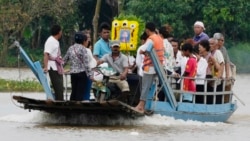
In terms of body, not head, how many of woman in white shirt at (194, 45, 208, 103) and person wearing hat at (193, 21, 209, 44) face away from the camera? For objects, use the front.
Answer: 0

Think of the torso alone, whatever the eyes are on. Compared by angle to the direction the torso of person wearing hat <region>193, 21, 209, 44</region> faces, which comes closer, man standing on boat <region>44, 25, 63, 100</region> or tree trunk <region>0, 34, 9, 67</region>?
the man standing on boat

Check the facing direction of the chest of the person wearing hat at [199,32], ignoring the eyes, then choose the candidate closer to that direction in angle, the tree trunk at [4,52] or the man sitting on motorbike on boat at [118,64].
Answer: the man sitting on motorbike on boat

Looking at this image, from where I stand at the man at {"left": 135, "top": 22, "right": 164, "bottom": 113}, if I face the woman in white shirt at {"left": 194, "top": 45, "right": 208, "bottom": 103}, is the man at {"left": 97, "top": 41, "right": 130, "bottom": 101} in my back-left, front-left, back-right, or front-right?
back-left

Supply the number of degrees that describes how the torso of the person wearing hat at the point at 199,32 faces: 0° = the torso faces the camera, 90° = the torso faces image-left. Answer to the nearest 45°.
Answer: approximately 45°
